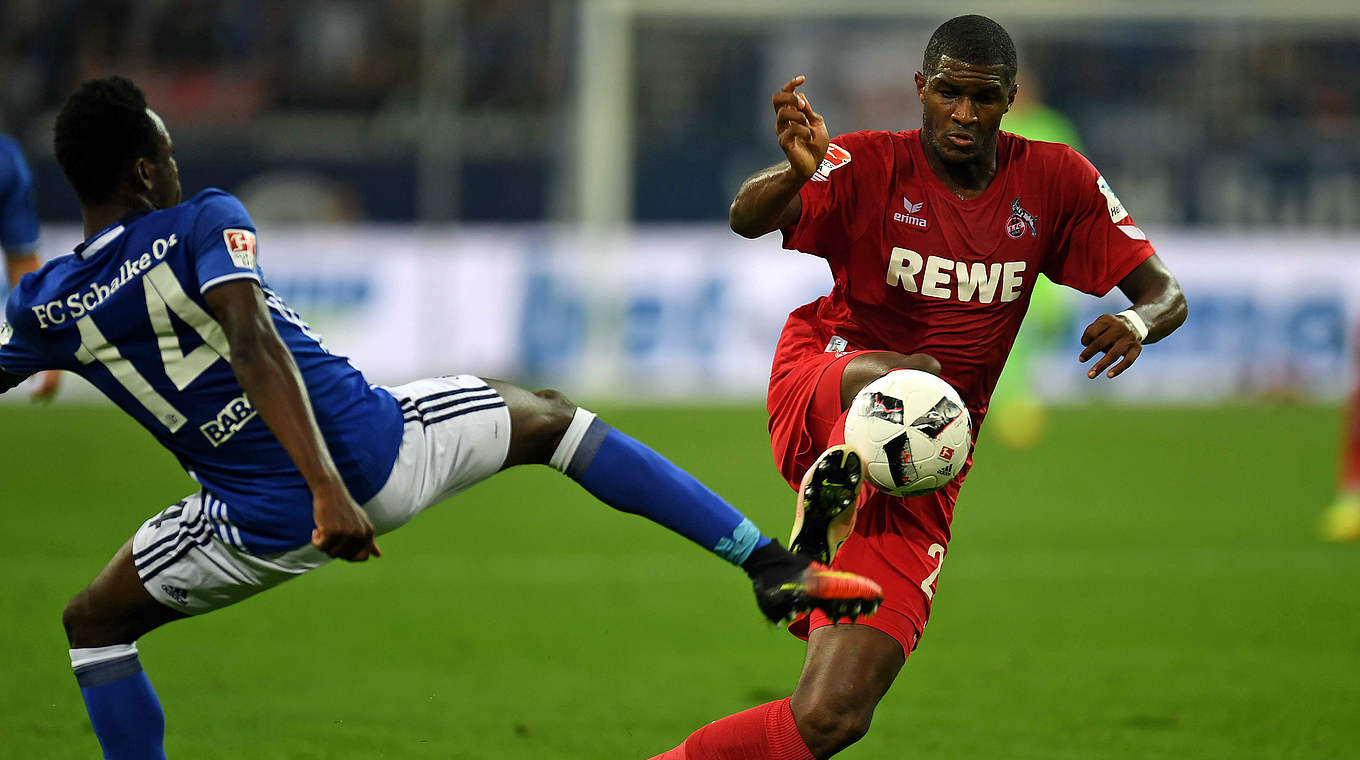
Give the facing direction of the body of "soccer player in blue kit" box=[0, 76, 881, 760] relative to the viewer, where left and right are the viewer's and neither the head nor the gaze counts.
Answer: facing away from the viewer and to the right of the viewer

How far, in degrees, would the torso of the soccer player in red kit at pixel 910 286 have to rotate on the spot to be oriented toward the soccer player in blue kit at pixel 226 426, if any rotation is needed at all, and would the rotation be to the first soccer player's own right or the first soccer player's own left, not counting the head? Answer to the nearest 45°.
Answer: approximately 45° to the first soccer player's own right

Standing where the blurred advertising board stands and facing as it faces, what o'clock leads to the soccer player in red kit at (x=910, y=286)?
The soccer player in red kit is roughly at 12 o'clock from the blurred advertising board.

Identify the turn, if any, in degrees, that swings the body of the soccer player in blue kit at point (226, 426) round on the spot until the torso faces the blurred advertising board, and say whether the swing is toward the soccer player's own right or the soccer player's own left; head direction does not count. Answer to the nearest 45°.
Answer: approximately 45° to the soccer player's own left

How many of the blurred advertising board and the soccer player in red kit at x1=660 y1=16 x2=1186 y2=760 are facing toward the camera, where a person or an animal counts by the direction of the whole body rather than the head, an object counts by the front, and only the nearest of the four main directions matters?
2

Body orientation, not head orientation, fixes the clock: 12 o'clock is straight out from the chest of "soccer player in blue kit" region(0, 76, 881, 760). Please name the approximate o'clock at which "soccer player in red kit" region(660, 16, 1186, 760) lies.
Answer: The soccer player in red kit is roughly at 1 o'clock from the soccer player in blue kit.

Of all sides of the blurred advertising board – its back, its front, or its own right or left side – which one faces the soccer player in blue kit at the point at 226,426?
front

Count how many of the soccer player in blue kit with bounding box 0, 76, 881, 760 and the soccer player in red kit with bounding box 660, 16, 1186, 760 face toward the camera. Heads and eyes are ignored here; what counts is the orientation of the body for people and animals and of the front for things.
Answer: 1

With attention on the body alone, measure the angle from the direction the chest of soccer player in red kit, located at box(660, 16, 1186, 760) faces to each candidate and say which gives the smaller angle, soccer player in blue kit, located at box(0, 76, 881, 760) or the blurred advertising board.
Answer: the soccer player in blue kit

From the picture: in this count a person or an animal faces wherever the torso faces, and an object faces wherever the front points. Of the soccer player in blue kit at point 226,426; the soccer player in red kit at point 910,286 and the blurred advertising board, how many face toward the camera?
2

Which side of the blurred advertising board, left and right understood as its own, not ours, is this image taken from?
front

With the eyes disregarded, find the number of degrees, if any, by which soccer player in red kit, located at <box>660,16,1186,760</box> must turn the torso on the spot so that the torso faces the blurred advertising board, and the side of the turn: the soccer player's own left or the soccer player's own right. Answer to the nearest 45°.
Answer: approximately 180°
